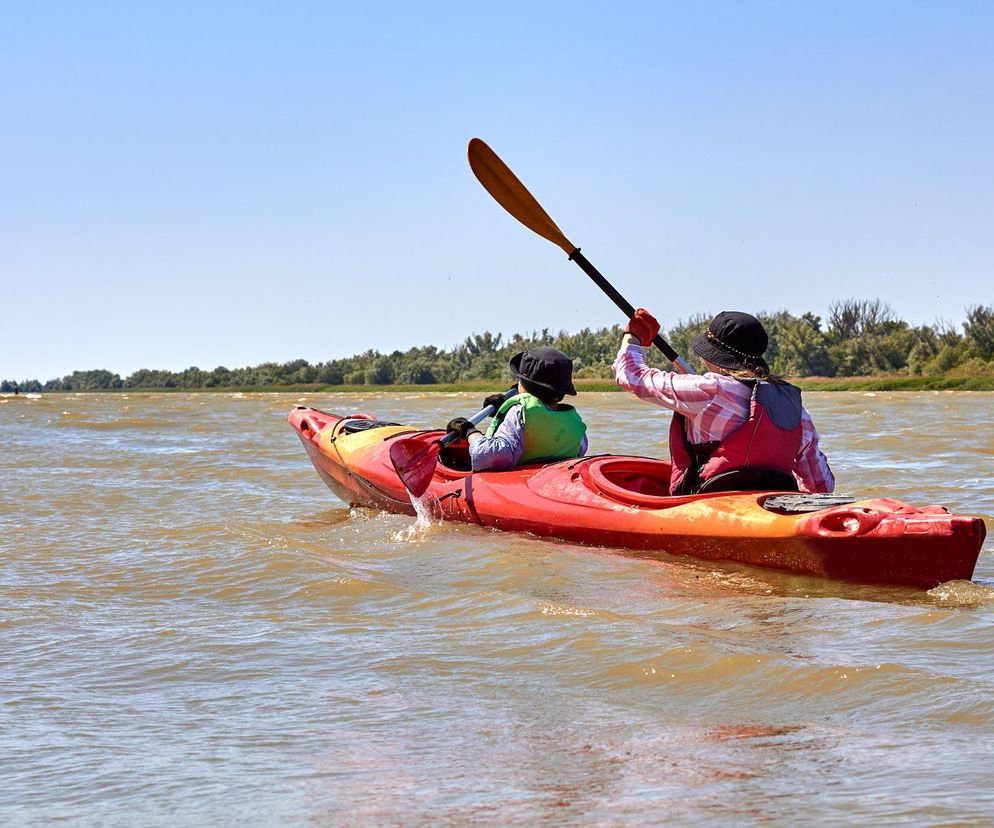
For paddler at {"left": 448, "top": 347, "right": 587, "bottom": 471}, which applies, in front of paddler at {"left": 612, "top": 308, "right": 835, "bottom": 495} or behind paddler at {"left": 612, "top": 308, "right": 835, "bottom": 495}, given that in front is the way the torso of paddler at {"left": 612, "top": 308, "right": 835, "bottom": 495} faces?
in front

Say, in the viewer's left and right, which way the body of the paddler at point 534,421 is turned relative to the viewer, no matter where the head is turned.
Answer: facing away from the viewer and to the left of the viewer

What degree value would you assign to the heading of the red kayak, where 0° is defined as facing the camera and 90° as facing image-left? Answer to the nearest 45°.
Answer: approximately 135°

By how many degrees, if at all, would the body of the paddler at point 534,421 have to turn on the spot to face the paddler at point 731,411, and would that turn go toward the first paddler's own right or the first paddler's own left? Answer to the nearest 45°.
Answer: approximately 180°

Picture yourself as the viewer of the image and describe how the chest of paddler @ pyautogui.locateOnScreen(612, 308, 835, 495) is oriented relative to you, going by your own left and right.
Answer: facing away from the viewer and to the left of the viewer

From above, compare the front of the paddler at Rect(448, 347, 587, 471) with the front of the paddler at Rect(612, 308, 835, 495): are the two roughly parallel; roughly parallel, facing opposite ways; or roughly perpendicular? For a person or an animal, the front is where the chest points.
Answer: roughly parallel
